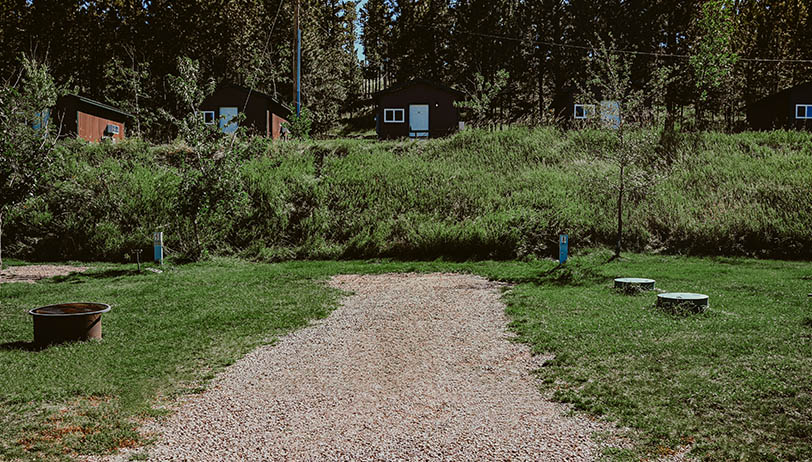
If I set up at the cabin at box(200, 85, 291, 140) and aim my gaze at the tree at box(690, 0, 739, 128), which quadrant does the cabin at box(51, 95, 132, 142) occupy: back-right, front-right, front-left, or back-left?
back-left

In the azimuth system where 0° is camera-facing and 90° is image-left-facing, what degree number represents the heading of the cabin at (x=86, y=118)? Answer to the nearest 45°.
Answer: approximately 45°

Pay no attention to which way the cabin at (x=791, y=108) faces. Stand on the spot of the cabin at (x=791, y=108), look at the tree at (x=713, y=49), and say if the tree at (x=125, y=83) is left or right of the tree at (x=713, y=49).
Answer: left

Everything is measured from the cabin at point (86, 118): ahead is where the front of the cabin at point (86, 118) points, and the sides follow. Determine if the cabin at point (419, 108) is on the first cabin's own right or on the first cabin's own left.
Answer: on the first cabin's own left

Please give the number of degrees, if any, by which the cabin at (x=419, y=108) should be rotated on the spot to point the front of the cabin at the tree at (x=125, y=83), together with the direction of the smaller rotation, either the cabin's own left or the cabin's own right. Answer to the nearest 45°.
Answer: approximately 90° to the cabin's own right

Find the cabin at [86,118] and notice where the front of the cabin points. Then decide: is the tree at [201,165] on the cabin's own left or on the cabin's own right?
on the cabin's own left

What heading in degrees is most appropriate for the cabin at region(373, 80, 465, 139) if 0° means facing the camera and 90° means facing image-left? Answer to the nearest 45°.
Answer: approximately 0°

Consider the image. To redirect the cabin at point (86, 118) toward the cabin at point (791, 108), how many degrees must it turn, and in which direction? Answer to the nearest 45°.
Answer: approximately 90° to its left
